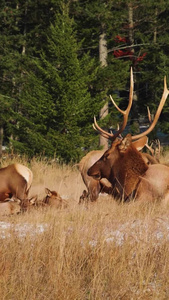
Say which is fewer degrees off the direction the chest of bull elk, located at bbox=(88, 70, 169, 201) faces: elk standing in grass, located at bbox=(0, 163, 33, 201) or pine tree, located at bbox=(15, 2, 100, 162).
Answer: the elk standing in grass

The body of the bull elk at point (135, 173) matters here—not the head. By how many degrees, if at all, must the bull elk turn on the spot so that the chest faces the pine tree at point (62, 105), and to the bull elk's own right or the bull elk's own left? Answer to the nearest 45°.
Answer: approximately 90° to the bull elk's own right
